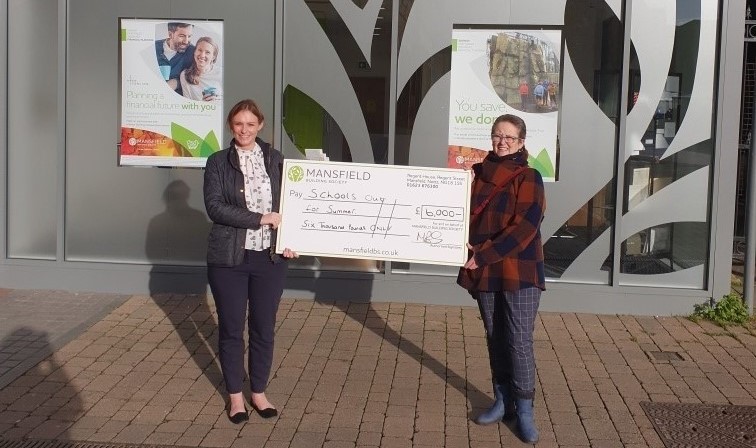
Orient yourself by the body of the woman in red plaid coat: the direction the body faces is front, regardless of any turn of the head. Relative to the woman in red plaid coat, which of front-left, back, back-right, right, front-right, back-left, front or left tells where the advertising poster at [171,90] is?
right

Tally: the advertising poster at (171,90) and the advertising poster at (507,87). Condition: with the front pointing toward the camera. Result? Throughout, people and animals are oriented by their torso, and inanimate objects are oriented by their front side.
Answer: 2

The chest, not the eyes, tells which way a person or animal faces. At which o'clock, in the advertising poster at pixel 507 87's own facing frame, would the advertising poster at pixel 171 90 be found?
the advertising poster at pixel 171 90 is roughly at 3 o'clock from the advertising poster at pixel 507 87.

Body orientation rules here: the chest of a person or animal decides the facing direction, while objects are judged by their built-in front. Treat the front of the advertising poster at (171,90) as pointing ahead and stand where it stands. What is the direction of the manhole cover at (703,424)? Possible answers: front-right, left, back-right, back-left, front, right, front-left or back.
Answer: front-left

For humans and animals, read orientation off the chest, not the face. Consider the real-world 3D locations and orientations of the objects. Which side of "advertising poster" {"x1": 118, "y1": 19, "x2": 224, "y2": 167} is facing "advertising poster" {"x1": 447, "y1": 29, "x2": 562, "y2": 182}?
left

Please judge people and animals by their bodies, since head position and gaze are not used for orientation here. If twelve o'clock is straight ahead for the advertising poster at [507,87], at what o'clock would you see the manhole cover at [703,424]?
The manhole cover is roughly at 11 o'clock from the advertising poster.

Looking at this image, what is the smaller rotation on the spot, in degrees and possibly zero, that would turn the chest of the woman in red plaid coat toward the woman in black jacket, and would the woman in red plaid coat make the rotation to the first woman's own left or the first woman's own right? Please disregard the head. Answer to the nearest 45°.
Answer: approximately 45° to the first woman's own right

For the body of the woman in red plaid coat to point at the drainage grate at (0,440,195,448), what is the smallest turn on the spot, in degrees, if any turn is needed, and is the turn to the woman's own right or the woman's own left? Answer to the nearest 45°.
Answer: approximately 45° to the woman's own right

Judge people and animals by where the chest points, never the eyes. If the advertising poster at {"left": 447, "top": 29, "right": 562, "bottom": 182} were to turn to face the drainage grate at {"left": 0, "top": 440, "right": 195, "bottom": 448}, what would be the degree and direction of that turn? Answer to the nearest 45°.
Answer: approximately 45° to its right

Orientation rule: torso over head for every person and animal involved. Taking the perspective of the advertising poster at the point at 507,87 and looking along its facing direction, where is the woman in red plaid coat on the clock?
The woman in red plaid coat is roughly at 12 o'clock from the advertising poster.

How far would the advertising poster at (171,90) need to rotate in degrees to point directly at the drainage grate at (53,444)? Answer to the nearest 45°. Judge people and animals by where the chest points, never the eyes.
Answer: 0° — it already faces it
